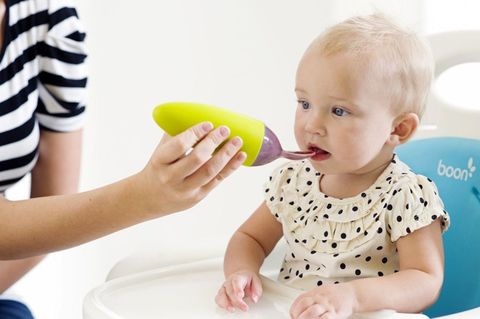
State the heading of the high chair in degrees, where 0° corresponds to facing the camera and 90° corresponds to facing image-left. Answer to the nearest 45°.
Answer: approximately 45°

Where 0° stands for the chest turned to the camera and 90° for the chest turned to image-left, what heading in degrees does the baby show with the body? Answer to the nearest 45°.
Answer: approximately 45°
